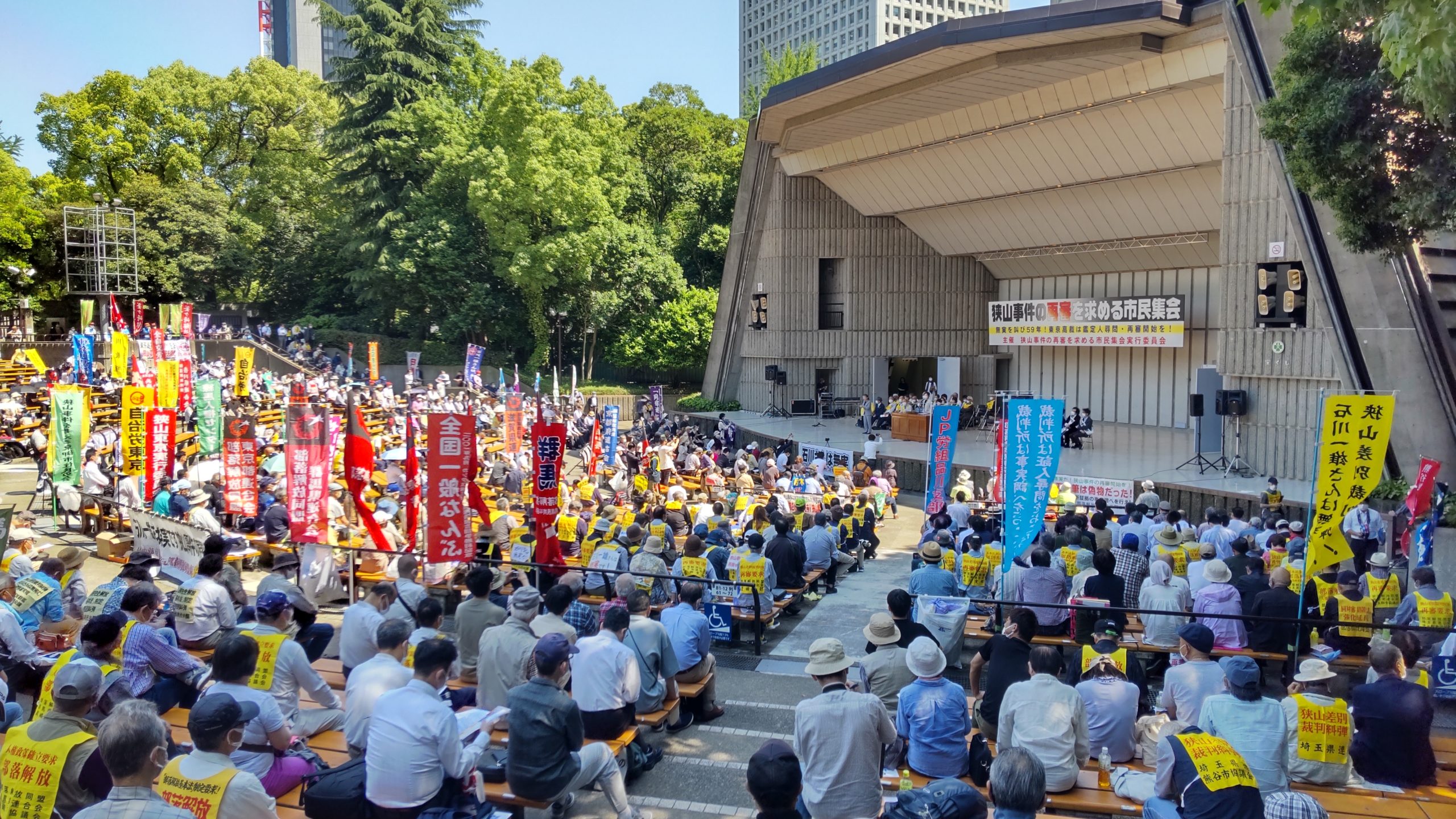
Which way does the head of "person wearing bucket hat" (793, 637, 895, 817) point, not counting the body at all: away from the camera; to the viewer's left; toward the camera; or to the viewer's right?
away from the camera

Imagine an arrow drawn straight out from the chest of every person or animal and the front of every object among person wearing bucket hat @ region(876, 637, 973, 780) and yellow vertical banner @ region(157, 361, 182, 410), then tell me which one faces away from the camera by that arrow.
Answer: the person wearing bucket hat

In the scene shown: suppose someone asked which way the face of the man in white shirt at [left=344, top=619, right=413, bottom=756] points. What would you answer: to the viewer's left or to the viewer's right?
to the viewer's right

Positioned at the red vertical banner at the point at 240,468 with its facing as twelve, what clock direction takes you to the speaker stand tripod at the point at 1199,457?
The speaker stand tripod is roughly at 9 o'clock from the red vertical banner.

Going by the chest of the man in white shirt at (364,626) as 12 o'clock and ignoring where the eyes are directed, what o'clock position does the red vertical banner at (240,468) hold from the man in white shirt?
The red vertical banner is roughly at 10 o'clock from the man in white shirt.

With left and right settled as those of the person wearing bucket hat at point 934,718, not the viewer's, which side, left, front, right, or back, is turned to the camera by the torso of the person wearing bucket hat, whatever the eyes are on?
back

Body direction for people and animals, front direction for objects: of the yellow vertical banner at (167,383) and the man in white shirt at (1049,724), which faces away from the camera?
the man in white shirt

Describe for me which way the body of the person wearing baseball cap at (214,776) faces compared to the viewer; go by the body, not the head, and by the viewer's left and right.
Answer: facing away from the viewer and to the right of the viewer

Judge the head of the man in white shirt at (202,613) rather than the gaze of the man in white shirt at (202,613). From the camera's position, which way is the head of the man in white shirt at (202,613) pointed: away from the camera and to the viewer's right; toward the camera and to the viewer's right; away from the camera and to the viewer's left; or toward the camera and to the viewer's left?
away from the camera and to the viewer's right

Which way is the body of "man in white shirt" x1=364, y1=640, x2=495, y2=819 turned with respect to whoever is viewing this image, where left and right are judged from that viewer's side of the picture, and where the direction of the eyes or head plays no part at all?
facing away from the viewer and to the right of the viewer

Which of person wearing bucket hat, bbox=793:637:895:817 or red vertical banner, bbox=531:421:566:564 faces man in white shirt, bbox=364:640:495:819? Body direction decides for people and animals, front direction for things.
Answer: the red vertical banner

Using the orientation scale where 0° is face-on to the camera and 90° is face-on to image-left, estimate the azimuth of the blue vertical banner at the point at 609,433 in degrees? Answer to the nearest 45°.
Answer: approximately 0°

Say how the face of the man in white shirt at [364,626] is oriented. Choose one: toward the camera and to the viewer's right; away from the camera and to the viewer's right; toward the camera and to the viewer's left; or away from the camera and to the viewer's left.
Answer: away from the camera and to the viewer's right

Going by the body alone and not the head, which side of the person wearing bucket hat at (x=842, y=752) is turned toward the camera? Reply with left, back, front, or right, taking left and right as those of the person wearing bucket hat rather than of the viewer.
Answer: back
